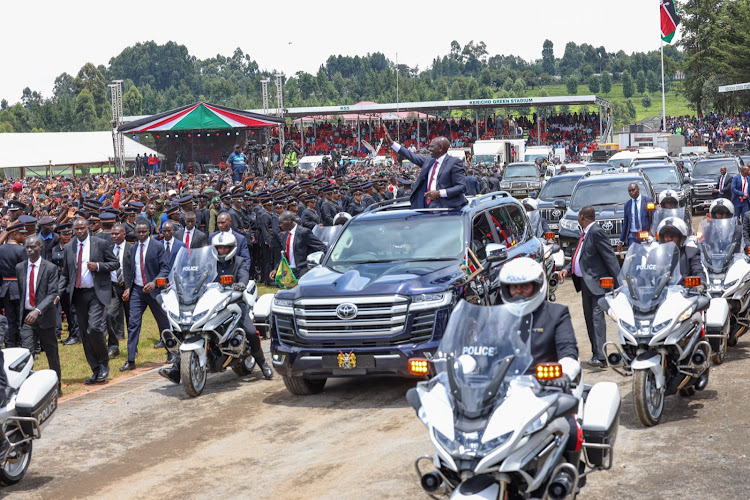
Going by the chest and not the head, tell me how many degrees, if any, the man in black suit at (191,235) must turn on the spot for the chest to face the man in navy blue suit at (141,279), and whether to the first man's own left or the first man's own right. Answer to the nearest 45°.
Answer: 0° — they already face them

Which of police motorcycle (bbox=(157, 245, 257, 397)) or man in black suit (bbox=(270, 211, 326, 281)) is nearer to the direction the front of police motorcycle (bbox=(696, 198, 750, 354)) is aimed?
the police motorcycle

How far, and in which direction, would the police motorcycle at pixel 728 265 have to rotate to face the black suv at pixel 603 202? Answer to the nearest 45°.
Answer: approximately 135° to its right

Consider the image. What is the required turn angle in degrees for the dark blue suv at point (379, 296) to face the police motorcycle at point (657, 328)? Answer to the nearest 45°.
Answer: approximately 90° to its left

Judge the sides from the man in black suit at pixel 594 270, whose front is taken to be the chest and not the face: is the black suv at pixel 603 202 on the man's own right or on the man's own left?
on the man's own right

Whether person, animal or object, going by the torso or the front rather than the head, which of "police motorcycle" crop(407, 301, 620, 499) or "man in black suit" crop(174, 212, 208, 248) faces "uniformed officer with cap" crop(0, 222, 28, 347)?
the man in black suit

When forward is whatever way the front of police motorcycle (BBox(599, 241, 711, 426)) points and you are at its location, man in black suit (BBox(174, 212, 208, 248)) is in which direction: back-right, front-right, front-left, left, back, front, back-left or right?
back-right

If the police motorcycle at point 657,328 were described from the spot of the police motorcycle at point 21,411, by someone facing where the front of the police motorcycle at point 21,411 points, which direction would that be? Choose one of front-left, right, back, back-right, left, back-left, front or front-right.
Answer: back-left

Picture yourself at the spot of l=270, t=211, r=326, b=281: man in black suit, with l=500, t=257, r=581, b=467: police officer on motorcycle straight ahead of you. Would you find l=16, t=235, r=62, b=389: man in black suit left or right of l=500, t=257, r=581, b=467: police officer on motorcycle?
right
